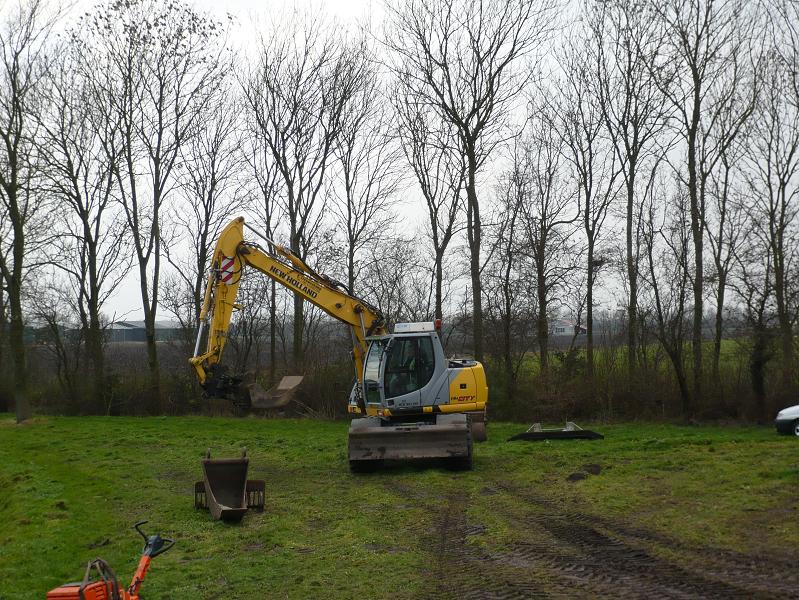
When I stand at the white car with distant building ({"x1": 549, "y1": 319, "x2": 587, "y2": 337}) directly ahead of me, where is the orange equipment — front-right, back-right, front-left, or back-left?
back-left

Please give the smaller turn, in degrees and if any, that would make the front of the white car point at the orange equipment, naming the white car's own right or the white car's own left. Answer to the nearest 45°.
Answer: approximately 90° to the white car's own left

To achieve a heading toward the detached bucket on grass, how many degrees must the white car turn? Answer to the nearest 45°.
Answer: approximately 45° to its left

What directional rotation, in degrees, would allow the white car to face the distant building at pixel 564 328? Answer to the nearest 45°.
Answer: approximately 45° to its right

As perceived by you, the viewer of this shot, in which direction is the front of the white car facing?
facing to the left of the viewer

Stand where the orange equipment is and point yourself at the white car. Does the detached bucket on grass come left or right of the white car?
left

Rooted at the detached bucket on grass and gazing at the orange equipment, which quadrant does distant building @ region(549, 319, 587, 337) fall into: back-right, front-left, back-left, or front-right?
back-left
